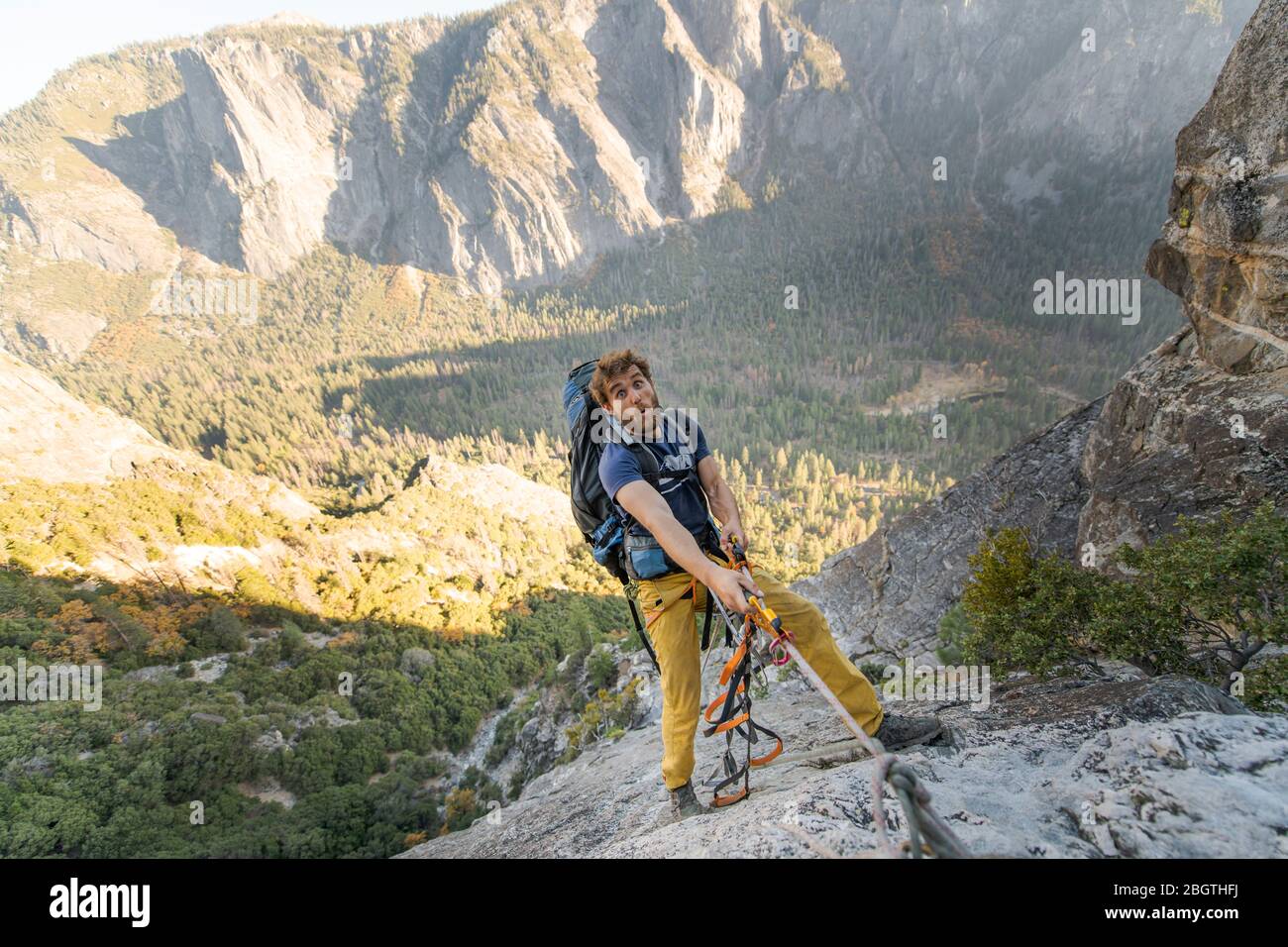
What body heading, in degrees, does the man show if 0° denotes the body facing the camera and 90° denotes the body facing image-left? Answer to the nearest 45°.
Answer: approximately 315°

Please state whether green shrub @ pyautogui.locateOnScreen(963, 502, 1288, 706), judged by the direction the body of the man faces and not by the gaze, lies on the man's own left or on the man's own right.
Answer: on the man's own left
